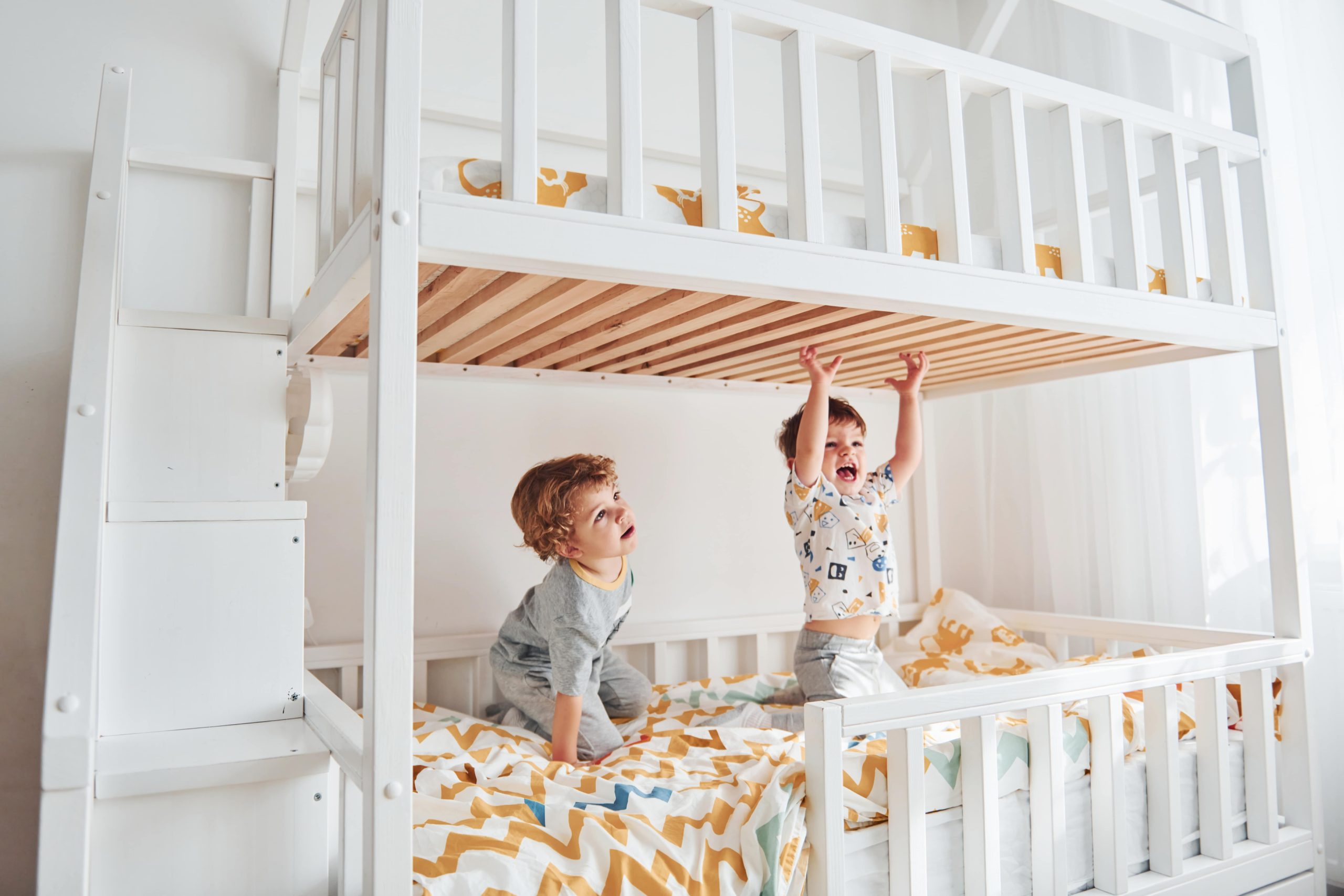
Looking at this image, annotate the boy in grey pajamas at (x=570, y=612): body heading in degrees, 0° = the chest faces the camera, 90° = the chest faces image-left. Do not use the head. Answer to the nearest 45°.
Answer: approximately 315°
